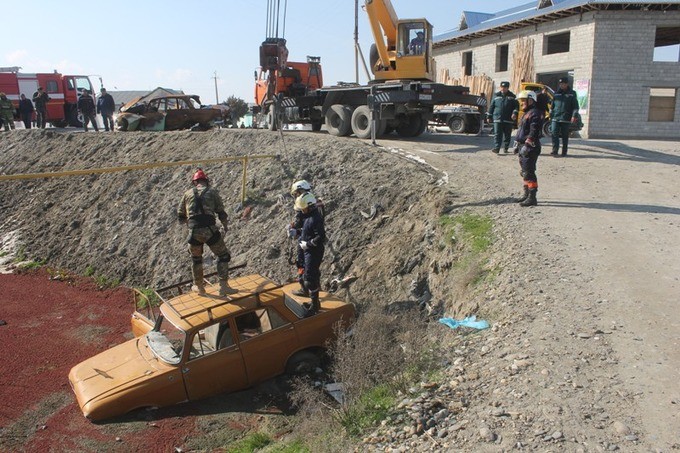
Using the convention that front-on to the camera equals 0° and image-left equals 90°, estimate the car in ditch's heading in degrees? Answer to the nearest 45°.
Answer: approximately 45°

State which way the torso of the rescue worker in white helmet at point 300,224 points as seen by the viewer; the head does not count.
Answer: to the viewer's left

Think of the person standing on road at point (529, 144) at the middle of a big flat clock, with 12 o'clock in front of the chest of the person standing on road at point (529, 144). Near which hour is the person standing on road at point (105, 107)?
the person standing on road at point (105, 107) is roughly at 1 o'clock from the person standing on road at point (529, 144).

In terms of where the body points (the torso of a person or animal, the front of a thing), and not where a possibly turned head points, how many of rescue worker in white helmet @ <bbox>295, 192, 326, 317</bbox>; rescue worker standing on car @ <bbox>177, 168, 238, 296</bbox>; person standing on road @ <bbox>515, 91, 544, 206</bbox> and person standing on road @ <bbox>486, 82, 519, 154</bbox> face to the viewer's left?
2

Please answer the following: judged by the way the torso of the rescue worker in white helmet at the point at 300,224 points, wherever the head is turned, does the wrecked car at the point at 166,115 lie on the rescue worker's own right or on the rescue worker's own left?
on the rescue worker's own right

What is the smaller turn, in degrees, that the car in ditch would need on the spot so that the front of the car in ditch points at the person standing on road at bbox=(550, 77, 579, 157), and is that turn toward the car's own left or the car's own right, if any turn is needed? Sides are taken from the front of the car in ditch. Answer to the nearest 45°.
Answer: approximately 180°

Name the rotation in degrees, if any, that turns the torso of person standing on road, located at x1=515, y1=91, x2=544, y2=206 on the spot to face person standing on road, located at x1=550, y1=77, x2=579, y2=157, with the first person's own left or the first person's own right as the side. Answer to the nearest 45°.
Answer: approximately 90° to the first person's own right

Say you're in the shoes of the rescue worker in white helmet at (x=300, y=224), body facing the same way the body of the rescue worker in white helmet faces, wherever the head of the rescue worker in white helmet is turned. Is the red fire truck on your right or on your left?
on your right

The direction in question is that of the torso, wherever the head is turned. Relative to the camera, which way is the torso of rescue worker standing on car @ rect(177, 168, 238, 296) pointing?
away from the camera

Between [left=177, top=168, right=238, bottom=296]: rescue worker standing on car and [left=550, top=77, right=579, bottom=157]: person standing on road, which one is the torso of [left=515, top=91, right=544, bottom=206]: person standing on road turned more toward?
the rescue worker standing on car

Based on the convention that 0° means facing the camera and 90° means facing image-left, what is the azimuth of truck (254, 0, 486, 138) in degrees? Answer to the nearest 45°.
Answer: approximately 135°
